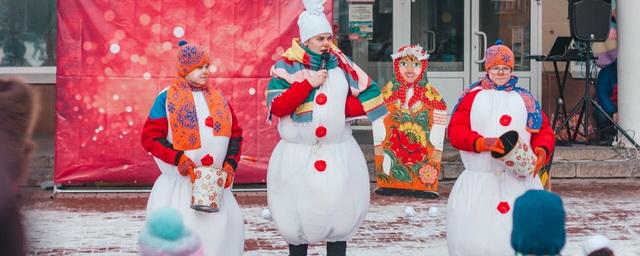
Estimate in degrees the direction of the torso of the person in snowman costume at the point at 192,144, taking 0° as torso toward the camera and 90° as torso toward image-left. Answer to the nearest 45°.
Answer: approximately 315°

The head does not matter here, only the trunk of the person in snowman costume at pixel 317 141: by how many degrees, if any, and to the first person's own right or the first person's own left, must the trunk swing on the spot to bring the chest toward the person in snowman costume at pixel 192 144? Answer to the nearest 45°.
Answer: approximately 45° to the first person's own right

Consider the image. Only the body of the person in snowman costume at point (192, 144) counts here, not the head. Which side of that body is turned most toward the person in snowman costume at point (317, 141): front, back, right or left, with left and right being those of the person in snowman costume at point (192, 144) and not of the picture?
left

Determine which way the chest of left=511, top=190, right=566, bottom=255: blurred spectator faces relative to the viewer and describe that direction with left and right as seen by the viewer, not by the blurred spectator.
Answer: facing away from the viewer

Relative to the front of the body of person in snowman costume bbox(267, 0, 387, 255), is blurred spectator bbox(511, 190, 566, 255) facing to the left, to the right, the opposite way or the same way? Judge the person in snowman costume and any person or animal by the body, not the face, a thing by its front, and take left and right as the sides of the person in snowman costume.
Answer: the opposite way

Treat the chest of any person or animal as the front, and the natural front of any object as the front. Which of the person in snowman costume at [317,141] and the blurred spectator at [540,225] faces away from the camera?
the blurred spectator

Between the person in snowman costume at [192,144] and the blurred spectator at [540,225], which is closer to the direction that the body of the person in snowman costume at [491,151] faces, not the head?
the blurred spectator

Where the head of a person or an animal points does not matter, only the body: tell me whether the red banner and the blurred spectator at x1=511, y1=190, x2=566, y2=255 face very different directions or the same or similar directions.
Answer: very different directions

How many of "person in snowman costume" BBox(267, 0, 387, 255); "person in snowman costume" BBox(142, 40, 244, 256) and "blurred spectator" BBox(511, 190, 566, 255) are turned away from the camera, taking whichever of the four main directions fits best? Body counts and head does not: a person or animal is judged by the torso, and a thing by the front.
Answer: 1

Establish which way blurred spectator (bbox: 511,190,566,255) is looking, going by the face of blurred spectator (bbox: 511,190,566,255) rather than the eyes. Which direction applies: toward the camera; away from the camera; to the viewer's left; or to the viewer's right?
away from the camera

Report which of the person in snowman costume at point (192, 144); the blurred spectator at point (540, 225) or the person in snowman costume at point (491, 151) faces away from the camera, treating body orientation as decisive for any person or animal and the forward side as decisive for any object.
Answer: the blurred spectator

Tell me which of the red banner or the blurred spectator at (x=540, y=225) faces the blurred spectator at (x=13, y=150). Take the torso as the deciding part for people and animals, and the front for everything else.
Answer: the red banner

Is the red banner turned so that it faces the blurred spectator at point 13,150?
yes
